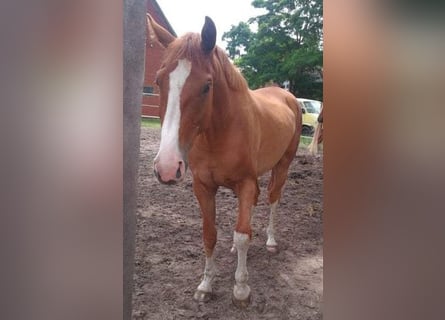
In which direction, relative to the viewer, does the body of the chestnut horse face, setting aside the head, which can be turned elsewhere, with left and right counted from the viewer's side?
facing the viewer and to the left of the viewer
